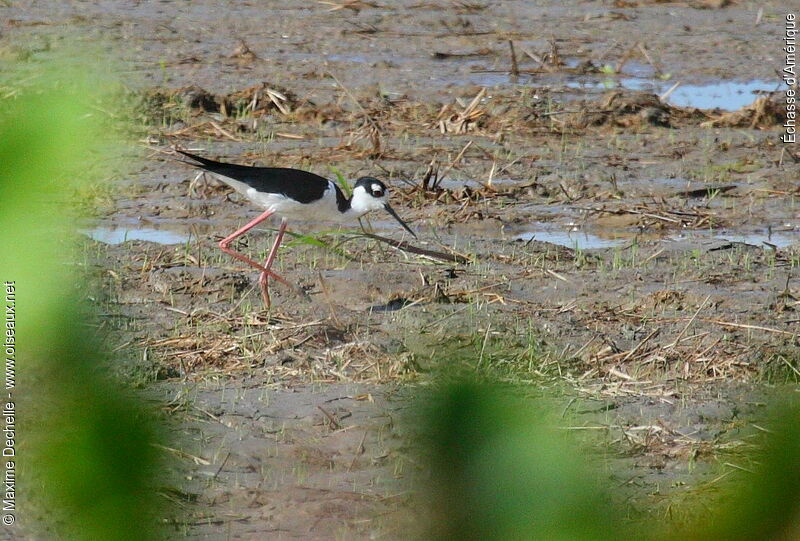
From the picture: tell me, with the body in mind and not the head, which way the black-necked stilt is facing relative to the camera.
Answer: to the viewer's right
